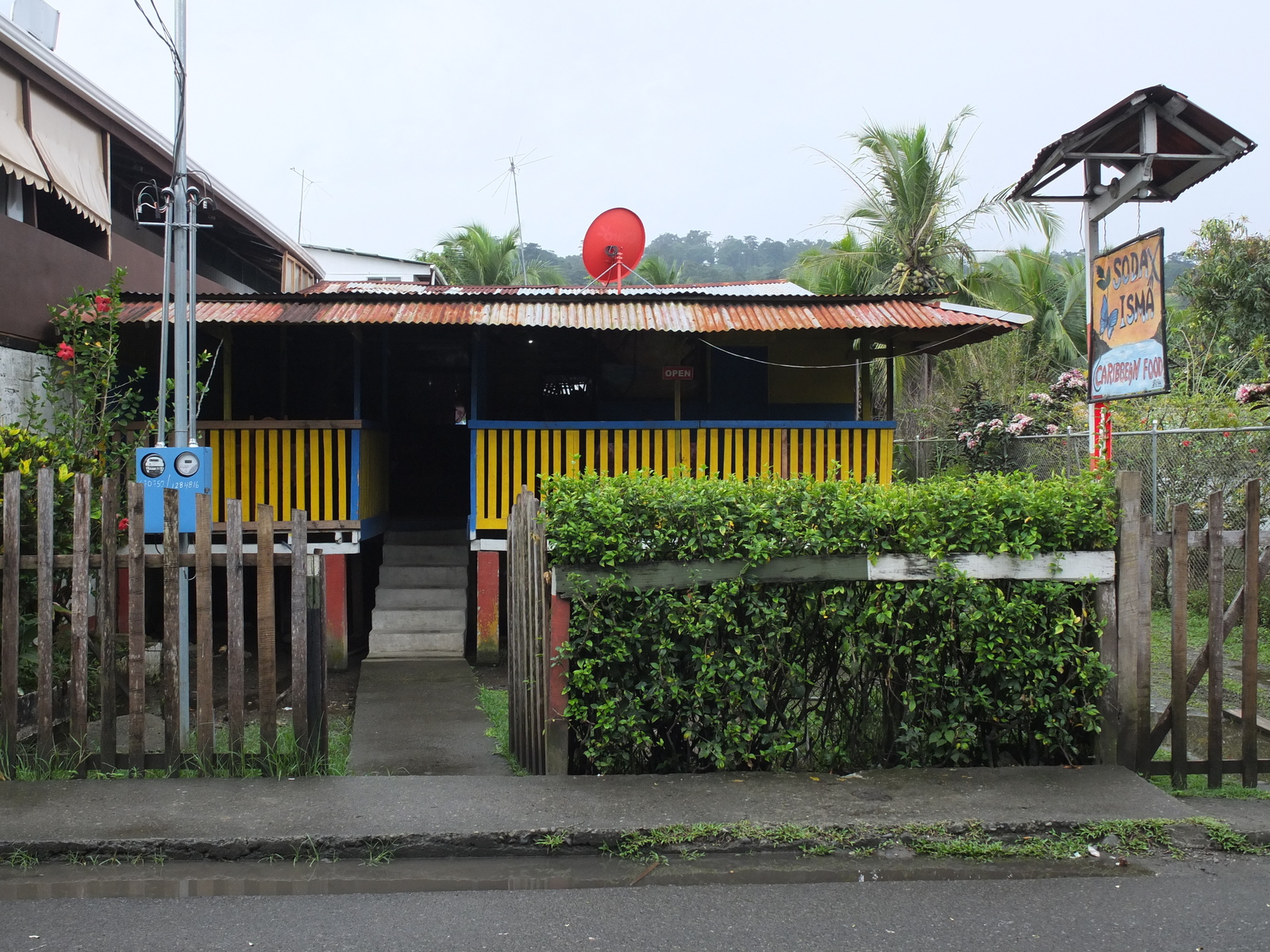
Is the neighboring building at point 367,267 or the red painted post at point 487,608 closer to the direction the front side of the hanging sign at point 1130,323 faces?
the red painted post

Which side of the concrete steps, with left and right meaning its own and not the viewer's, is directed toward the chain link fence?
left

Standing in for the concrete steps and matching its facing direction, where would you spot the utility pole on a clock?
The utility pole is roughly at 1 o'clock from the concrete steps.
